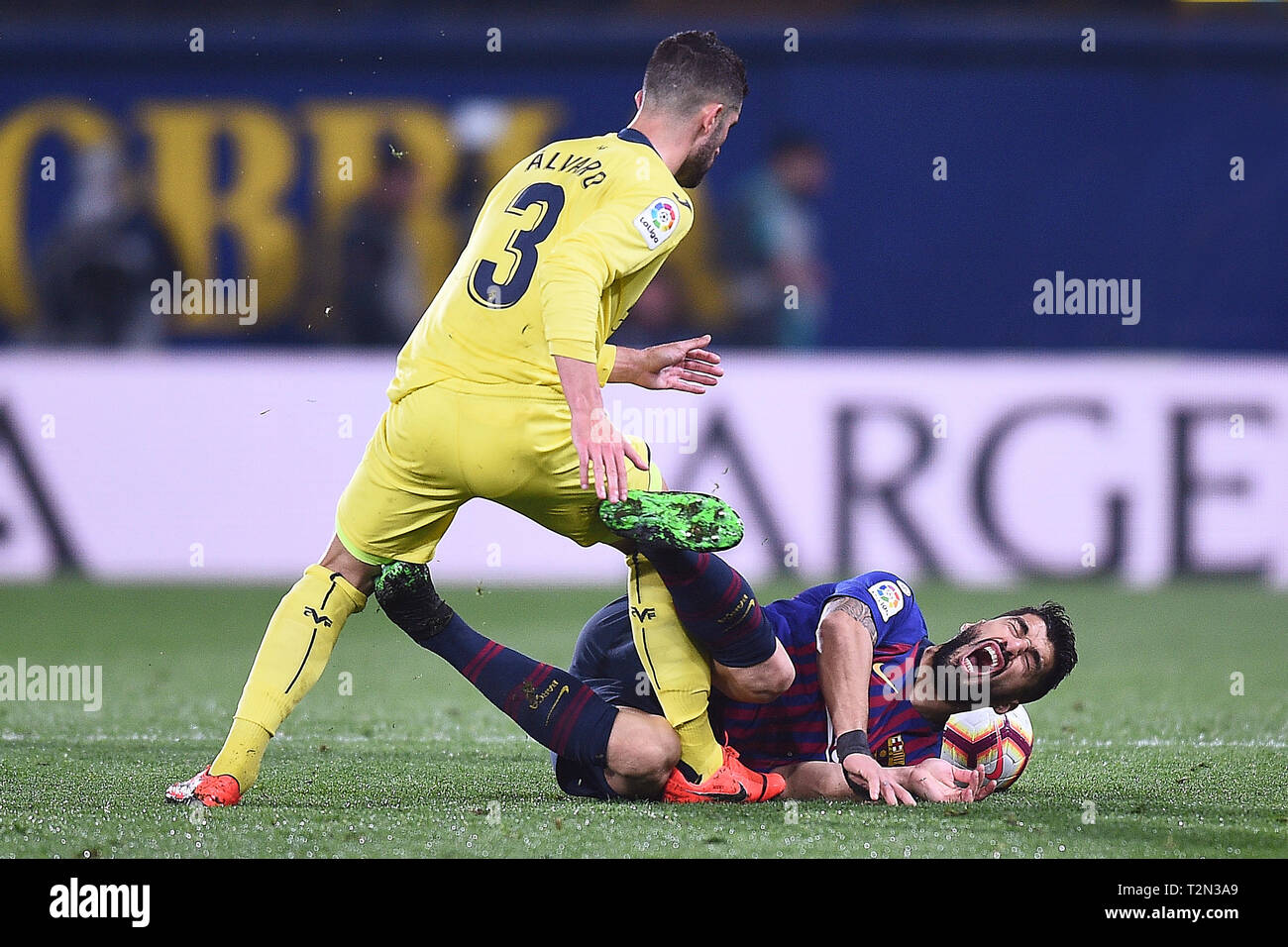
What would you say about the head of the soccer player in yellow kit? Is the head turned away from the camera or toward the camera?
away from the camera

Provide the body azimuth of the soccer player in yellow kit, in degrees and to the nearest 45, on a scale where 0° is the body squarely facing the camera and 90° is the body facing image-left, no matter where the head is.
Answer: approximately 225°

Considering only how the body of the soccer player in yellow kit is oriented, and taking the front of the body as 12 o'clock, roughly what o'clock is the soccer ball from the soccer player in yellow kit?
The soccer ball is roughly at 1 o'clock from the soccer player in yellow kit.
